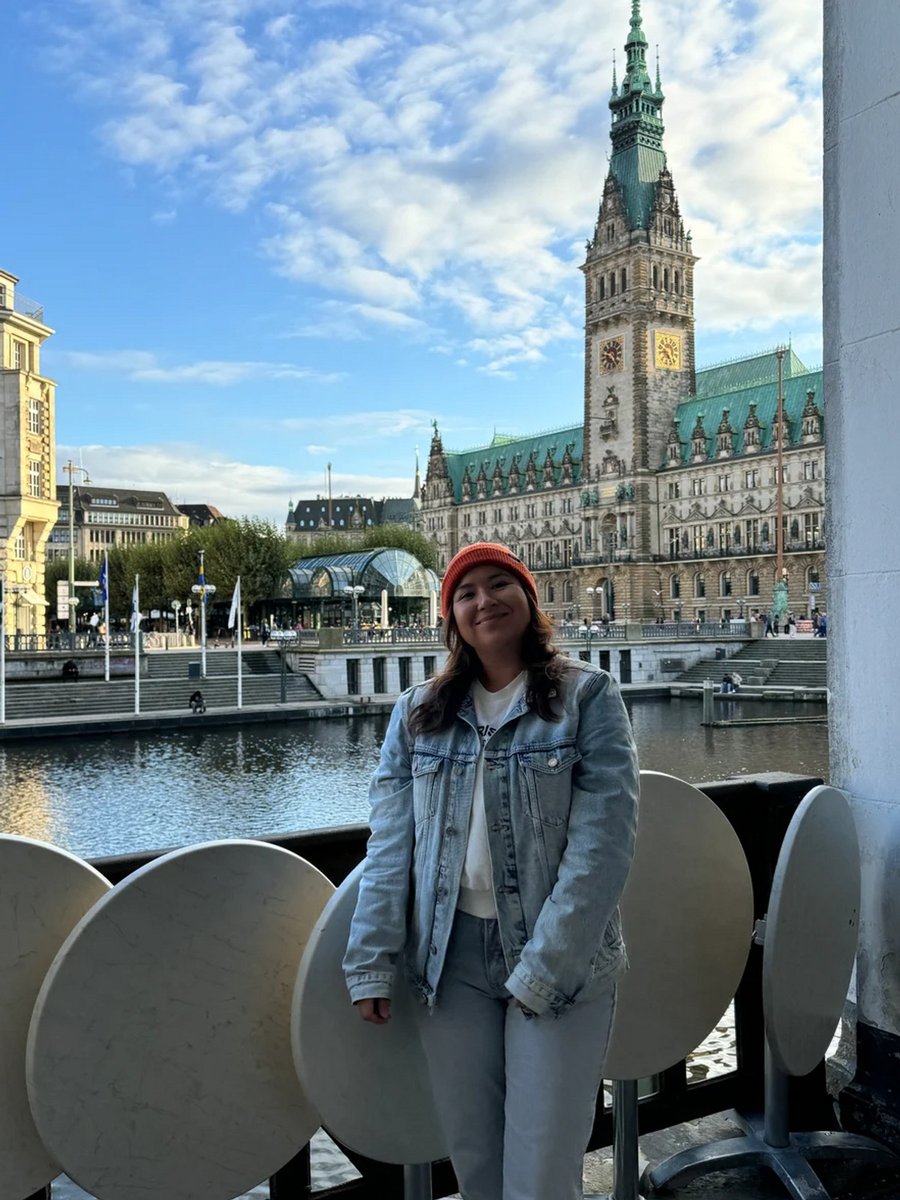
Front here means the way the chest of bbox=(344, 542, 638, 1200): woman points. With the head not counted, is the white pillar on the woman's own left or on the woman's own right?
on the woman's own left

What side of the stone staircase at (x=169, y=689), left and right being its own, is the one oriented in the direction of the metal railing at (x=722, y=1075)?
front

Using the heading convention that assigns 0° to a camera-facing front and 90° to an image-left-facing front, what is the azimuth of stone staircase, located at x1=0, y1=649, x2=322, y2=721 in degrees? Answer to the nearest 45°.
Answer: approximately 0°

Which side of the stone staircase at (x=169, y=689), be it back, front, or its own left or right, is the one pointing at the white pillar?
front

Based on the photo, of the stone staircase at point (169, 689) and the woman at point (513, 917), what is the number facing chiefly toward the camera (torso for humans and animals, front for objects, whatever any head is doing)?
2

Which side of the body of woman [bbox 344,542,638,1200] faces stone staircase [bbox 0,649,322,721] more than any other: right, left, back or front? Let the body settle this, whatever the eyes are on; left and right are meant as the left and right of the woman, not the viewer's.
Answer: back

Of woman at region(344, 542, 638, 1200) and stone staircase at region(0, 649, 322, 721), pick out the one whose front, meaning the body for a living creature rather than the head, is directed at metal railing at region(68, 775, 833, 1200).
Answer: the stone staircase

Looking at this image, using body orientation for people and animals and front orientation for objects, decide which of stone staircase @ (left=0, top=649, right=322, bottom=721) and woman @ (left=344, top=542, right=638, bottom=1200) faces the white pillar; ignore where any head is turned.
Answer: the stone staircase
